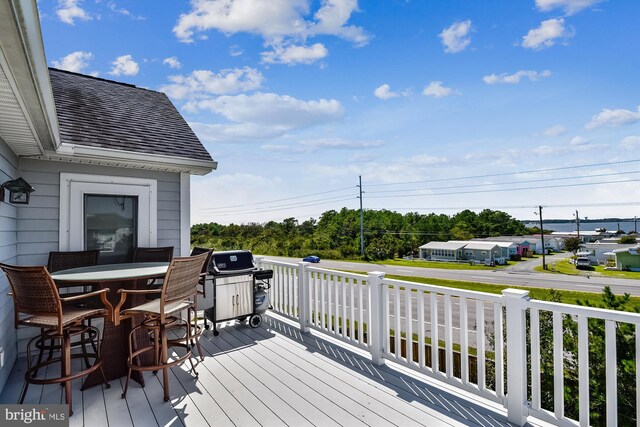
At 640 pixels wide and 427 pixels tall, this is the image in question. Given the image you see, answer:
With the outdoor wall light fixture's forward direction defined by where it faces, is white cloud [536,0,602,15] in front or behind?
in front

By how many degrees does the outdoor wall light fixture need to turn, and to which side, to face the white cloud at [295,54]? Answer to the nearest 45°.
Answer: approximately 45° to its left

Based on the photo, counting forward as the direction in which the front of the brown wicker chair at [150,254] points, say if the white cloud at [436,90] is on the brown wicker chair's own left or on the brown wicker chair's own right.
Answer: on the brown wicker chair's own left

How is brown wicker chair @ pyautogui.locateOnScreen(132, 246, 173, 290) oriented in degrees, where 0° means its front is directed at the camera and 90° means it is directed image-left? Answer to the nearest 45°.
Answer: approximately 0°

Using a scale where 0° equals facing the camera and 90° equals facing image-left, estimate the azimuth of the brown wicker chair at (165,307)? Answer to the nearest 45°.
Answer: approximately 135°

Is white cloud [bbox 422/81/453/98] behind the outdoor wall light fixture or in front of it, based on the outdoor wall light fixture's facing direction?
in front

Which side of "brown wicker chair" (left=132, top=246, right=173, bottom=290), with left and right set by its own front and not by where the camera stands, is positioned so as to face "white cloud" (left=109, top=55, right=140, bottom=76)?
back
